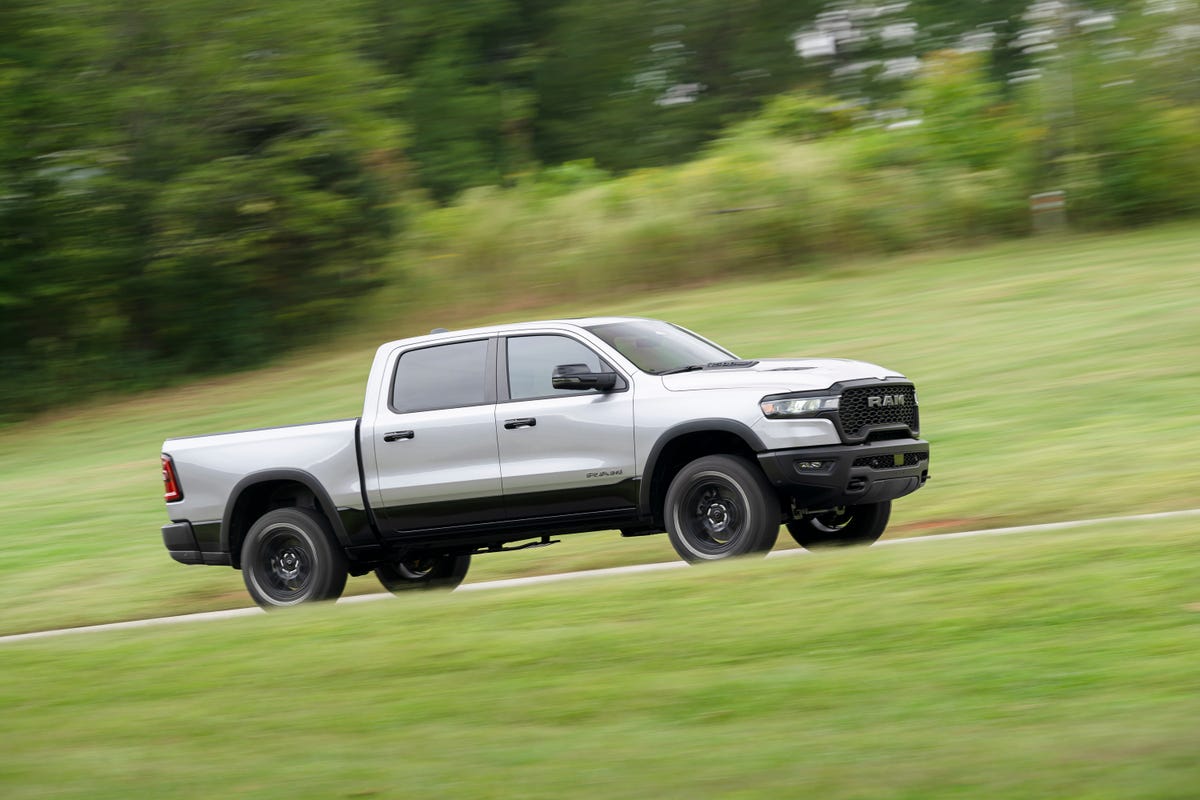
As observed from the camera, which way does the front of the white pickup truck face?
facing the viewer and to the right of the viewer
